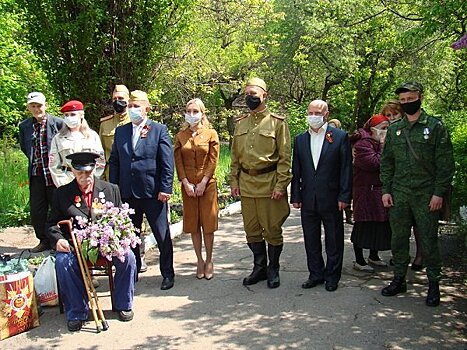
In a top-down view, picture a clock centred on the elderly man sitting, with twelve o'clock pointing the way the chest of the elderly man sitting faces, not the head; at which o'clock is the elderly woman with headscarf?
The elderly woman with headscarf is roughly at 9 o'clock from the elderly man sitting.

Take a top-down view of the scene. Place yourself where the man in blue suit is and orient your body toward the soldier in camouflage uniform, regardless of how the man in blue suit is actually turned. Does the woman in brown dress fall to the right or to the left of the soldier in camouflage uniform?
left

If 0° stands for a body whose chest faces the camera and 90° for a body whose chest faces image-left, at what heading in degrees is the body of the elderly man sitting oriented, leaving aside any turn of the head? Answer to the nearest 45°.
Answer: approximately 0°

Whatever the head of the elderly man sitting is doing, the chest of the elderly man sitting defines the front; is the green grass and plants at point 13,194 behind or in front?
behind
